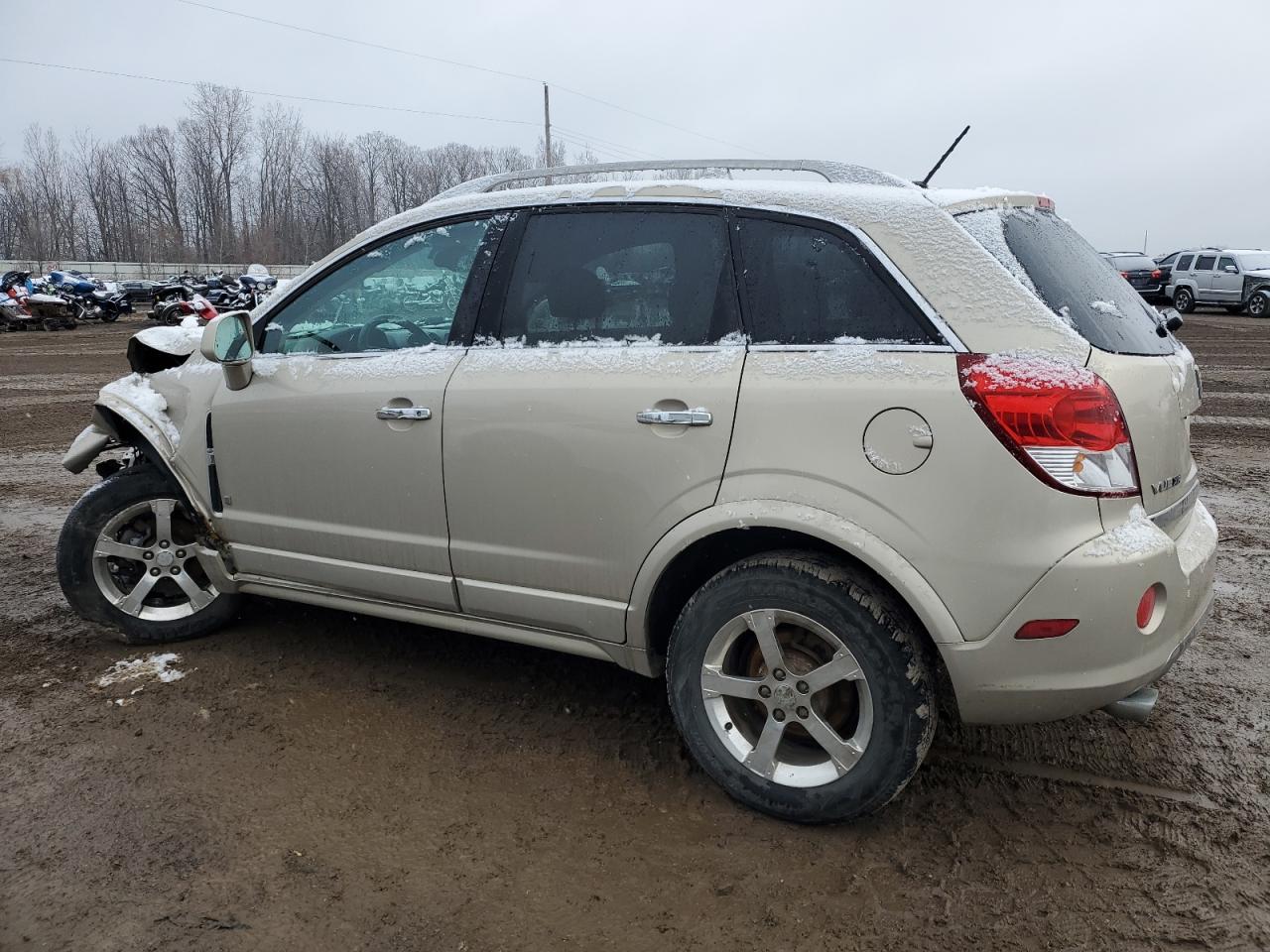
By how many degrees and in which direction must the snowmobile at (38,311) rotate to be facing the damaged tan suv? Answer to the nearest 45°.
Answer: approximately 90° to its left

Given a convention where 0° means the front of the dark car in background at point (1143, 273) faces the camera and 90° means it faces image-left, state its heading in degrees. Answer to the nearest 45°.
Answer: approximately 135°

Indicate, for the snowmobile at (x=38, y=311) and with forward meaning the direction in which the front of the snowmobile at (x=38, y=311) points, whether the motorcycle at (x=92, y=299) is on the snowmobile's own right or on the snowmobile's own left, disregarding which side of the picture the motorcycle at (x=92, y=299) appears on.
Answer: on the snowmobile's own right

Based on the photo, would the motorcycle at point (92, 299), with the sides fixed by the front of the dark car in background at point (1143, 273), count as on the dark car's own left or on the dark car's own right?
on the dark car's own left

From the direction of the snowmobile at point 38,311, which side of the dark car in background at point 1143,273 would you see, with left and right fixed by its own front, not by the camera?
left

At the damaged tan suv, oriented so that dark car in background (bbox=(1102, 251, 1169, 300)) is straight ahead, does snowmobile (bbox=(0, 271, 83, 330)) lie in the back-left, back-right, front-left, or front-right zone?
front-left

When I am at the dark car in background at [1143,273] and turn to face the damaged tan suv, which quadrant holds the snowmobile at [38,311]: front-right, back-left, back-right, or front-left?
front-right

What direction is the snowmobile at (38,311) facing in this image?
to the viewer's left

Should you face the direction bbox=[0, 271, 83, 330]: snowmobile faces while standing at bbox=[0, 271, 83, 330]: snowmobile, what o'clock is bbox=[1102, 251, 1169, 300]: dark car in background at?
The dark car in background is roughly at 7 o'clock from the snowmobile.
